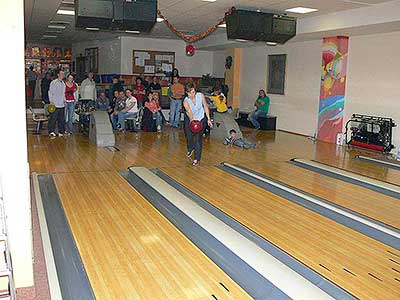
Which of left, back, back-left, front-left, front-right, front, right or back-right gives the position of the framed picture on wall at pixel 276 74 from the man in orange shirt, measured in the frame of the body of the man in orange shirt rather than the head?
left

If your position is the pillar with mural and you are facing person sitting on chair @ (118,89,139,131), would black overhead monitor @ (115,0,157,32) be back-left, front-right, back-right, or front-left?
front-left

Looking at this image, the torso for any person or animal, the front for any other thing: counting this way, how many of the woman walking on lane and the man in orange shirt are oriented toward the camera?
2

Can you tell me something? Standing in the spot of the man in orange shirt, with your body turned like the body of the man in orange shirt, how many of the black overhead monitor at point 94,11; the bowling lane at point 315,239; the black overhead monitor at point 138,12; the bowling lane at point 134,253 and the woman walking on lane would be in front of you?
5

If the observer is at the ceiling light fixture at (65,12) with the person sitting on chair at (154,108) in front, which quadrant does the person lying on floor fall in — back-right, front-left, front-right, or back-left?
front-right

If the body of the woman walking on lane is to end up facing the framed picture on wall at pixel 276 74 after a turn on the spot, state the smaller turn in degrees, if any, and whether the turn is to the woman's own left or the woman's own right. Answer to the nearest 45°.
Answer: approximately 180°

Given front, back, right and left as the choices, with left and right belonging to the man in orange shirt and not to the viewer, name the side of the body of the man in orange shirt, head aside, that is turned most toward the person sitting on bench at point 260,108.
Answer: left

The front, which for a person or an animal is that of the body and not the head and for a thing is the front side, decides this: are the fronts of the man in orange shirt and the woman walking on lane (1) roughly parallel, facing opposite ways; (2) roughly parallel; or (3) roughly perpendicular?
roughly parallel

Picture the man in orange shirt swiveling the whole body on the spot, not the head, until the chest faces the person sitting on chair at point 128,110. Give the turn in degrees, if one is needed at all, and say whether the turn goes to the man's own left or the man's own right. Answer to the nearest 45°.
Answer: approximately 45° to the man's own right

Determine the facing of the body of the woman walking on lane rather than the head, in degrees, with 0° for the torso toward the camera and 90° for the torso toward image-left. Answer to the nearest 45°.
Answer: approximately 0°

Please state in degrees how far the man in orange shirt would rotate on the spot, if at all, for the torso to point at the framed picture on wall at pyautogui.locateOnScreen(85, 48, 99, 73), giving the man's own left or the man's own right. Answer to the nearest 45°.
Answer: approximately 135° to the man's own right

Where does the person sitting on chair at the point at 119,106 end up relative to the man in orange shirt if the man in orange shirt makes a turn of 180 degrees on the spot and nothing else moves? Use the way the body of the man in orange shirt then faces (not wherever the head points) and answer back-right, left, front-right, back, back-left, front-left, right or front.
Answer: back-left

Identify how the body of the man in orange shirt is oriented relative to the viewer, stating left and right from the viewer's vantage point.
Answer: facing the viewer
